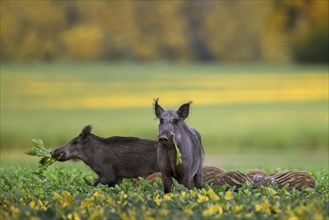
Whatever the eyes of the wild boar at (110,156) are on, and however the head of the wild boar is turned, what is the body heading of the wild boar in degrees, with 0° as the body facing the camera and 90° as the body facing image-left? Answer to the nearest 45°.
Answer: approximately 90°
